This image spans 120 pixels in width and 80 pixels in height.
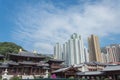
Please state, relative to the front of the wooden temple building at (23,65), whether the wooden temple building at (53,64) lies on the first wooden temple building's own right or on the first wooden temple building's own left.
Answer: on the first wooden temple building's own left

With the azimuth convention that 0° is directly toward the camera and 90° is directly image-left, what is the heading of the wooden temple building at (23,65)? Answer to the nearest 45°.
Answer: approximately 0°
